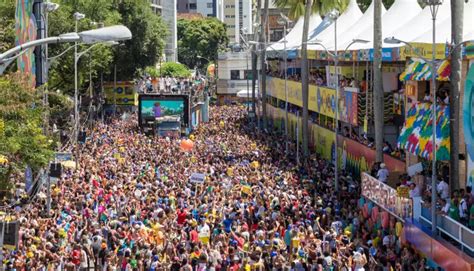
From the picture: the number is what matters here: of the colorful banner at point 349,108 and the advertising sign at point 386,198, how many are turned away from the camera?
0

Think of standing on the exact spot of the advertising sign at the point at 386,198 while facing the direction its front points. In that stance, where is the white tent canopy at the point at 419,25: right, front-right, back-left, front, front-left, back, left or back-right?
back-right

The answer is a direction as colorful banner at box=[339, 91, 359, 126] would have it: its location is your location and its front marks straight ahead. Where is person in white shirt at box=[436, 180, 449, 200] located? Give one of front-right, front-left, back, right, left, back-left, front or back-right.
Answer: front-left

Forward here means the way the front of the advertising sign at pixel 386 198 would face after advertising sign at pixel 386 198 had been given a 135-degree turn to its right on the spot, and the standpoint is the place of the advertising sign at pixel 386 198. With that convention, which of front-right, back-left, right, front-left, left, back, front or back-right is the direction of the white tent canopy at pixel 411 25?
front

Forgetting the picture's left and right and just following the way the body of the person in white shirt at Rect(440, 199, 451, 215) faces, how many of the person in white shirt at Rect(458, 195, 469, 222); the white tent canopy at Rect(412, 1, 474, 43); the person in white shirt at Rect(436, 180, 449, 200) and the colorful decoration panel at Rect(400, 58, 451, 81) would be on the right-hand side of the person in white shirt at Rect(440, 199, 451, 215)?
3

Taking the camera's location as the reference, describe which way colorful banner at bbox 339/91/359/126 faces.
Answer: facing the viewer and to the left of the viewer

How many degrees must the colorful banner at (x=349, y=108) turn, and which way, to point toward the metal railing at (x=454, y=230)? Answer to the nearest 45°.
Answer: approximately 45° to its left

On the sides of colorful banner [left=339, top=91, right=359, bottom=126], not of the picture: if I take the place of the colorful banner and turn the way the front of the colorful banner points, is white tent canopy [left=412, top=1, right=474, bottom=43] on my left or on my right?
on my left

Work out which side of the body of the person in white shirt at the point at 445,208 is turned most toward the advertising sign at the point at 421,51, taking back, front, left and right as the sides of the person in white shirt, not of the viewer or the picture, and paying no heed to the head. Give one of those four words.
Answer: right

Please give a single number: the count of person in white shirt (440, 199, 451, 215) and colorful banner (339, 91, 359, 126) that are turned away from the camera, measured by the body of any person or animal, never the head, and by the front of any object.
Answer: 0

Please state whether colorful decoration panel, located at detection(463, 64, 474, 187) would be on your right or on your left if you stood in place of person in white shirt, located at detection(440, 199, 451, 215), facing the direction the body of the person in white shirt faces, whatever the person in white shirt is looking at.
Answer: on your right

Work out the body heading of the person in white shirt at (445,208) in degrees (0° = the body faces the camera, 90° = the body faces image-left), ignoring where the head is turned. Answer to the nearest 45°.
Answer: approximately 90°
